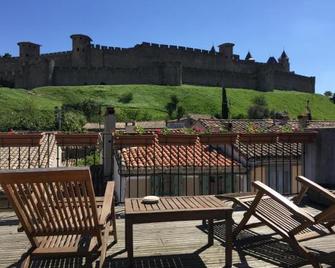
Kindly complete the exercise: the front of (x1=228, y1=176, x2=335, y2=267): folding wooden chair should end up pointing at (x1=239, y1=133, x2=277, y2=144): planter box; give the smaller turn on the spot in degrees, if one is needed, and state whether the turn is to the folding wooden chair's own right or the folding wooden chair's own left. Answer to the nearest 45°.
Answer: approximately 45° to the folding wooden chair's own right

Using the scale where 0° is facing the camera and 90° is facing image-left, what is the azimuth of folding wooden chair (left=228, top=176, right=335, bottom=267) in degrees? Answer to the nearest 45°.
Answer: approximately 135°

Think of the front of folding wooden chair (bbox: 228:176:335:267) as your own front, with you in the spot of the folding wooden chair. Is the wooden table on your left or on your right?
on your left

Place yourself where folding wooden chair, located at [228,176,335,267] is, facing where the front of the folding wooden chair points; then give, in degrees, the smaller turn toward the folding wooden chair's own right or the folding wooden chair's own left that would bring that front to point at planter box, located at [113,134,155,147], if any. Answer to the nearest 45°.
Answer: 0° — it already faces it

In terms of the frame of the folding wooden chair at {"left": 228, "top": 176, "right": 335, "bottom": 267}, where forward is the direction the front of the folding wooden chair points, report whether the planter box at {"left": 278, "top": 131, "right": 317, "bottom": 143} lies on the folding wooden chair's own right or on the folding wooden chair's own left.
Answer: on the folding wooden chair's own right

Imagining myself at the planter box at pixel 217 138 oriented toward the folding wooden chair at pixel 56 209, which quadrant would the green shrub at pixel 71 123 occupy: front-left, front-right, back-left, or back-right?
back-right
